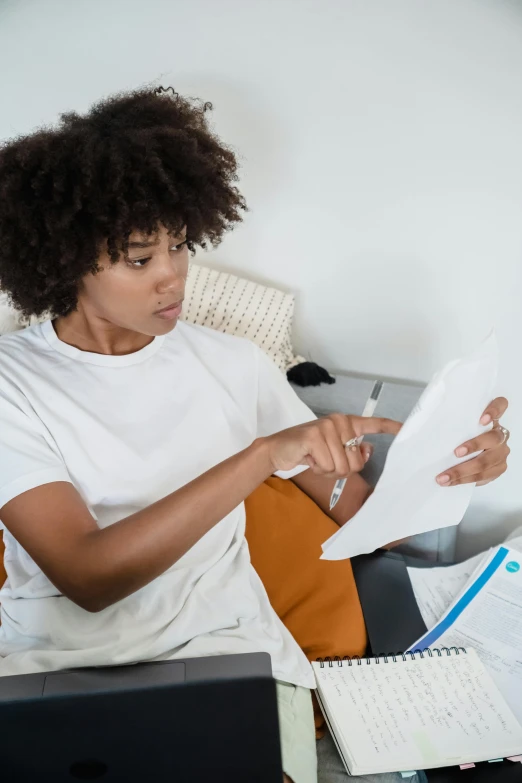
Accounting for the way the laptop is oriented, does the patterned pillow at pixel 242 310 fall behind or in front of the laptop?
in front

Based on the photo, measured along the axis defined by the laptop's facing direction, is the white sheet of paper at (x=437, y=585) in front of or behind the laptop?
in front

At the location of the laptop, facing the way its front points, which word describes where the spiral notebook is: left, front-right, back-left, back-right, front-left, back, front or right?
front-right

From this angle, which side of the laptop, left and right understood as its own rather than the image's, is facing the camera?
back
